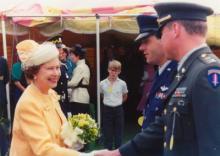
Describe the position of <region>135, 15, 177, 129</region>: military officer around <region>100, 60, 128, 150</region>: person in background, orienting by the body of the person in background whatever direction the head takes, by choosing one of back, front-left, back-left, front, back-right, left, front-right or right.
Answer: front

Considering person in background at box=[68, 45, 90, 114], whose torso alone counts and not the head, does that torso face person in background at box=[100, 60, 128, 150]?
no

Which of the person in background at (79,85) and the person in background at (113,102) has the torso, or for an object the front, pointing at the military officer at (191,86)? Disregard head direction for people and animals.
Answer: the person in background at (113,102)

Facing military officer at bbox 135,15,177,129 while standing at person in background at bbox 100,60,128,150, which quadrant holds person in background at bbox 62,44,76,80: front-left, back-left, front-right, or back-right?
back-right

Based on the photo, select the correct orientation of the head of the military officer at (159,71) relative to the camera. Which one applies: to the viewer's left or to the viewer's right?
to the viewer's left

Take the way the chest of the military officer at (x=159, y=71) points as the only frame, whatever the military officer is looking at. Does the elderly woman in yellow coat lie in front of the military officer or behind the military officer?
in front

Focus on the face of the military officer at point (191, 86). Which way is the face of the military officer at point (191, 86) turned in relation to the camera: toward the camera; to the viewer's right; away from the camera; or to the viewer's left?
to the viewer's left

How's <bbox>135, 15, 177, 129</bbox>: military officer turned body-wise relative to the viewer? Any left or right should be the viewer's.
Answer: facing the viewer and to the left of the viewer

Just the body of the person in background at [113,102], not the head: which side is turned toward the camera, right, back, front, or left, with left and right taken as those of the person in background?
front
